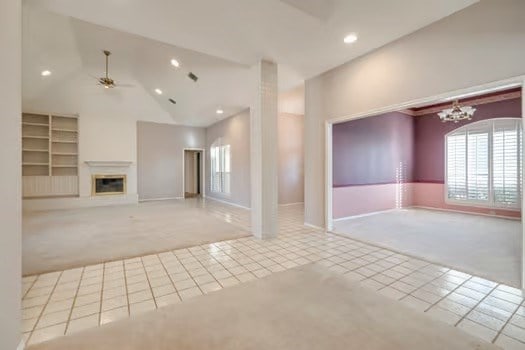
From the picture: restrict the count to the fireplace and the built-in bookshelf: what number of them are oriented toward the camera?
2

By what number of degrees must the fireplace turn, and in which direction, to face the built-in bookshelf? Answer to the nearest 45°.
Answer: approximately 90° to its right

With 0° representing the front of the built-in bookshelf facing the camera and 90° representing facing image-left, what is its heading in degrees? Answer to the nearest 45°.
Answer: approximately 0°

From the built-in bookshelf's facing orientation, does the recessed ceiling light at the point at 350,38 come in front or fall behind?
in front

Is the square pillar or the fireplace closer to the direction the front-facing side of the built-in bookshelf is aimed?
the square pillar

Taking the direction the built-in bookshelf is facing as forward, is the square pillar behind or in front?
in front

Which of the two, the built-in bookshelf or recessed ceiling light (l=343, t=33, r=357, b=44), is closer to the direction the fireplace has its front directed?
the recessed ceiling light

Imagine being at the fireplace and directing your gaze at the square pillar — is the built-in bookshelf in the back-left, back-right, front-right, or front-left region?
back-right

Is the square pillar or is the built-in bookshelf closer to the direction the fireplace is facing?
the square pillar
